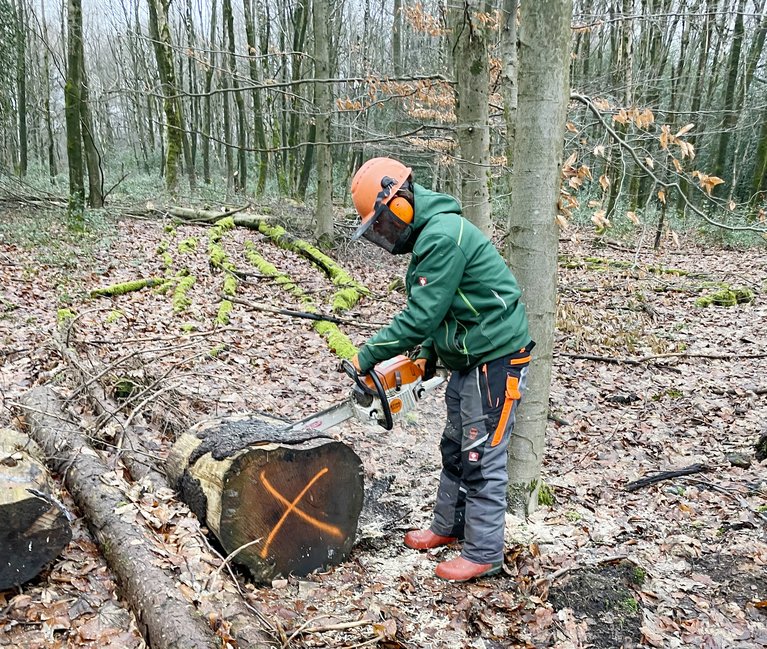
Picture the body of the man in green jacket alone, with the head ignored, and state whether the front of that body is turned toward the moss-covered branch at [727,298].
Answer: no

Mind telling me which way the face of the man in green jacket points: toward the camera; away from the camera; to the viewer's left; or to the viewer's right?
to the viewer's left

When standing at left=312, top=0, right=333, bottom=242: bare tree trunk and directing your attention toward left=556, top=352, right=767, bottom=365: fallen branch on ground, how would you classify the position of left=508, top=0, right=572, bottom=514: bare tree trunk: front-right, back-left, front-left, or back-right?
front-right

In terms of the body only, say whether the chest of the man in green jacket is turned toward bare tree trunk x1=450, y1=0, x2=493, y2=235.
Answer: no

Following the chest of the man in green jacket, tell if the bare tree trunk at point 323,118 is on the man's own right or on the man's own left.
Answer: on the man's own right

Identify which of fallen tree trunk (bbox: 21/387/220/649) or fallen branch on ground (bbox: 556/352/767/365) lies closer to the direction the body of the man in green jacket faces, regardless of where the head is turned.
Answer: the fallen tree trunk

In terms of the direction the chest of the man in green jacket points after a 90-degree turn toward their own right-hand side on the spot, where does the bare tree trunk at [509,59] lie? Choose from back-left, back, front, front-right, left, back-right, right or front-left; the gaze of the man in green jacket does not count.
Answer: front

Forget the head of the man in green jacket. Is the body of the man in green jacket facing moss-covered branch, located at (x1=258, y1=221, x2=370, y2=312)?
no

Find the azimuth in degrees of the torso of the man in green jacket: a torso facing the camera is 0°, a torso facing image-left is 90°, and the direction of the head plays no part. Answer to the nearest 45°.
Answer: approximately 90°

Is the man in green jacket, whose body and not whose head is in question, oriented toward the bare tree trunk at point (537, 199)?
no

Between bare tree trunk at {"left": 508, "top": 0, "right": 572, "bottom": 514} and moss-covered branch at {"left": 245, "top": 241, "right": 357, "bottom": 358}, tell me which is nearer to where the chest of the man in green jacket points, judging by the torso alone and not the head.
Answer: the moss-covered branch
